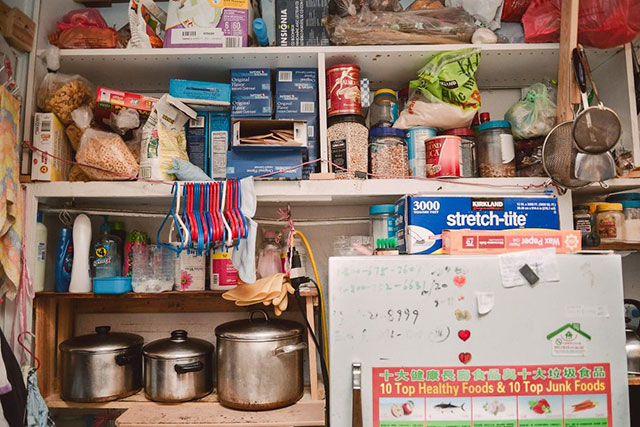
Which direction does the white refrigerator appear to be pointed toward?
toward the camera

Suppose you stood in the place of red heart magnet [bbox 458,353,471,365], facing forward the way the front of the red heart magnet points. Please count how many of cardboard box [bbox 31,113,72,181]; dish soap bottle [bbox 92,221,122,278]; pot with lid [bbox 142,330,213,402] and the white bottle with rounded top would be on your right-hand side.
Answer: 4

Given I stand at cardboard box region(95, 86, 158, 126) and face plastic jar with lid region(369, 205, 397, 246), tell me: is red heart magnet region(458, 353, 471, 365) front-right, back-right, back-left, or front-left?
front-right

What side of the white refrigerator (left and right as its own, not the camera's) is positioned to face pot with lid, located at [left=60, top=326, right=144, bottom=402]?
right

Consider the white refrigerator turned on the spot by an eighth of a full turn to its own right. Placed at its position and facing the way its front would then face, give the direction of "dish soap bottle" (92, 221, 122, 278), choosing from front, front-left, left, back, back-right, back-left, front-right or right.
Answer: front-right

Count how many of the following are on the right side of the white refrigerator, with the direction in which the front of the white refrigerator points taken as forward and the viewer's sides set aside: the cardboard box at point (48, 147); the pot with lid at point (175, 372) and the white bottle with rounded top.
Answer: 3

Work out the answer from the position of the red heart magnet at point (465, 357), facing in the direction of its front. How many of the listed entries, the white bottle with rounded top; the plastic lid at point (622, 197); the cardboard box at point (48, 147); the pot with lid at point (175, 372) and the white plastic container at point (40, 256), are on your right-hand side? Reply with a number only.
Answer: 4

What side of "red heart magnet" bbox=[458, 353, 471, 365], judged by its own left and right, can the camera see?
front

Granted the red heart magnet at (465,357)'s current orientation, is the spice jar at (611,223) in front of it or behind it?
behind

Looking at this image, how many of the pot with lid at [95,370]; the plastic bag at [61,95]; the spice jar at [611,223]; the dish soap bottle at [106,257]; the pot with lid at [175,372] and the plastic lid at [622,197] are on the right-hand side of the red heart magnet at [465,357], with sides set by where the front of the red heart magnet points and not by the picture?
4
